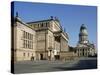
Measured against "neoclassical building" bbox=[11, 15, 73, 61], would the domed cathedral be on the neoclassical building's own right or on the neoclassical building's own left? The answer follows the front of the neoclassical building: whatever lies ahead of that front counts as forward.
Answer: on the neoclassical building's own left
